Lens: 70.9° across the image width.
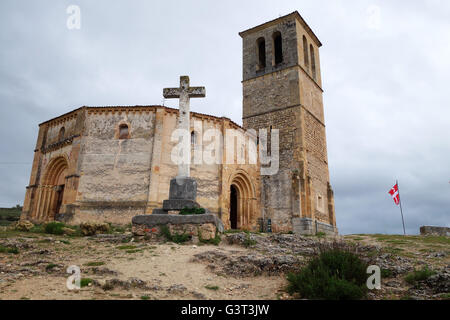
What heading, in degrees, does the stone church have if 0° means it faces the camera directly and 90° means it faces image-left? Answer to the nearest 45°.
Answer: approximately 45°

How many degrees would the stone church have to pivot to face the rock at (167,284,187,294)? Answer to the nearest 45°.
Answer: approximately 45° to its left

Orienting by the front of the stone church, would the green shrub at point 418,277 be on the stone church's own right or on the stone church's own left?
on the stone church's own left

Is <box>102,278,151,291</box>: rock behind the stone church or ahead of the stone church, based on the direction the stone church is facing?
ahead

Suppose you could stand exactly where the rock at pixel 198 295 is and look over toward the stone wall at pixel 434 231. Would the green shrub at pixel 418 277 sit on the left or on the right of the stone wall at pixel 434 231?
right

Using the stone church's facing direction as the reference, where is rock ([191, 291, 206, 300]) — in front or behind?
in front
